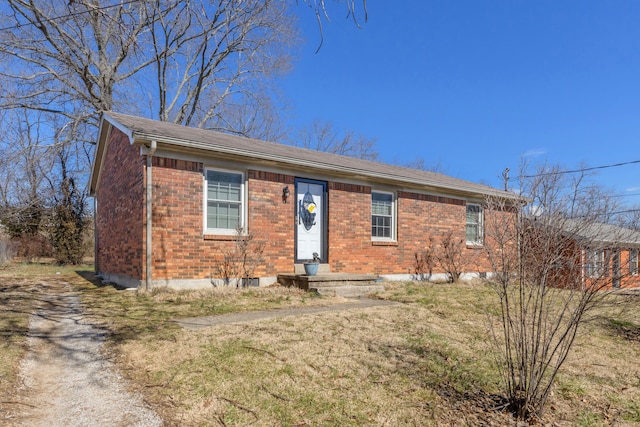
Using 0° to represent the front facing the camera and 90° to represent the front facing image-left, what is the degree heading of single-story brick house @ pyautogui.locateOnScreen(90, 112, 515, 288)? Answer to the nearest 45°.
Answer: approximately 315°

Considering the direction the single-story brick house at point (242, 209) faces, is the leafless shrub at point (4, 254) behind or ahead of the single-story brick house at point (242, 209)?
behind

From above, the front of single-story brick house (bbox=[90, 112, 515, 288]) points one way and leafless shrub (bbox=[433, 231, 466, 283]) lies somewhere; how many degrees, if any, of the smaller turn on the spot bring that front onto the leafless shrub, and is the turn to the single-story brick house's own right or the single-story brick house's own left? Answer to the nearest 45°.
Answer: approximately 90° to the single-story brick house's own left

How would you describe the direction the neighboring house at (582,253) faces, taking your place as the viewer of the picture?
facing the viewer and to the right of the viewer

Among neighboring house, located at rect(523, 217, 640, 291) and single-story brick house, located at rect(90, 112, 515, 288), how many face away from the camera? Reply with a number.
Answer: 0
